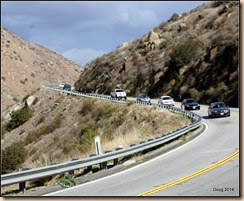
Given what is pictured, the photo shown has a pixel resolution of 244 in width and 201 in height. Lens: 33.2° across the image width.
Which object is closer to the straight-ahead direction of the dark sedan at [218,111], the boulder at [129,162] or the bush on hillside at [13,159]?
the boulder

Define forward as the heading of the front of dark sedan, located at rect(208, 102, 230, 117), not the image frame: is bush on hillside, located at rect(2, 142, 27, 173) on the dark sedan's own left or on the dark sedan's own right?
on the dark sedan's own right

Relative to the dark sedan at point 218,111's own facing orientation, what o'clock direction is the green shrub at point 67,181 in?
The green shrub is roughly at 2 o'clock from the dark sedan.

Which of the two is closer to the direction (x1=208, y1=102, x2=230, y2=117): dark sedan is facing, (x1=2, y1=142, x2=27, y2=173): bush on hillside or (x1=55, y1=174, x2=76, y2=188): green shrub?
the green shrub

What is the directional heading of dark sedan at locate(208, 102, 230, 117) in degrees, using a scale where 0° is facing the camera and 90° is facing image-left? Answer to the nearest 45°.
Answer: approximately 315°

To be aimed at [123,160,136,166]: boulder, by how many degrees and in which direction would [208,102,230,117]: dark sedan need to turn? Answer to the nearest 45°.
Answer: approximately 45° to its right
